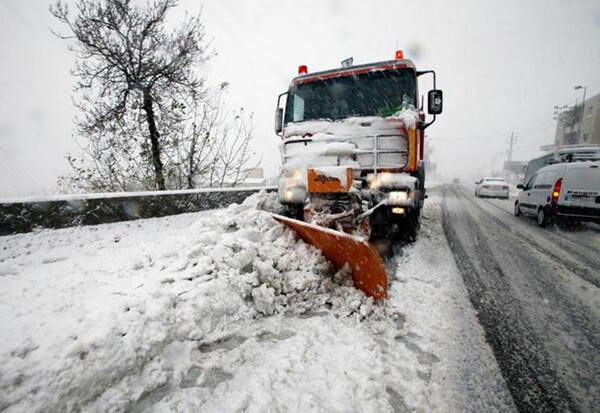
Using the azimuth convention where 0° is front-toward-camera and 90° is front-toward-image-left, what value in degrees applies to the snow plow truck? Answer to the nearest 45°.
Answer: approximately 0°

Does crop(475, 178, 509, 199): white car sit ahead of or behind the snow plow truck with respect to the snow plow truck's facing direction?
behind

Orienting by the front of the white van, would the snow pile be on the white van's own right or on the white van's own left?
on the white van's own left

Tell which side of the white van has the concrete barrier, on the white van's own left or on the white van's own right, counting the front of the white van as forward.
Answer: on the white van's own left

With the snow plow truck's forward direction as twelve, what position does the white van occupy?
The white van is roughly at 8 o'clock from the snow plow truck.

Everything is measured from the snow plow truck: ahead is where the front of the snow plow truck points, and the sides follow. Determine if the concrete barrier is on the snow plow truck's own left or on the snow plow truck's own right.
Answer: on the snow plow truck's own right

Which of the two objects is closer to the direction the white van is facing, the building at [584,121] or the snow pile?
the building

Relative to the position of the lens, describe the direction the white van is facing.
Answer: facing away from the viewer and to the left of the viewer

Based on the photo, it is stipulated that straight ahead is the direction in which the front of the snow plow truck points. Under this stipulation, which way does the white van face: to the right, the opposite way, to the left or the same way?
the opposite way

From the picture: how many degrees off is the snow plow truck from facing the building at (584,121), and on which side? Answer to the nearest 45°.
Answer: approximately 135° to its left

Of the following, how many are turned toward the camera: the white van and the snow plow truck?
1
